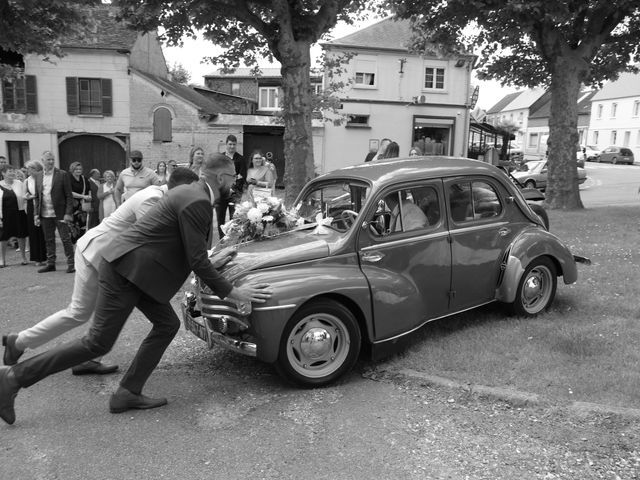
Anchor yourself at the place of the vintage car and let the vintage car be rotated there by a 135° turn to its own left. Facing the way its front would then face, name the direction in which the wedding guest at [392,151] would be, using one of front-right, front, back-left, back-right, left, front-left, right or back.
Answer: left

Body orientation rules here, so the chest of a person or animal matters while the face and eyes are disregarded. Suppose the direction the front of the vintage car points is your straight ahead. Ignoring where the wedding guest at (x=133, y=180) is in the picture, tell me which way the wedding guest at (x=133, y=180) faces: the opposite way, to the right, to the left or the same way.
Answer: to the left

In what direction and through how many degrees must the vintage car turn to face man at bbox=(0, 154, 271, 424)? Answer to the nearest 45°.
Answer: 0° — it already faces them

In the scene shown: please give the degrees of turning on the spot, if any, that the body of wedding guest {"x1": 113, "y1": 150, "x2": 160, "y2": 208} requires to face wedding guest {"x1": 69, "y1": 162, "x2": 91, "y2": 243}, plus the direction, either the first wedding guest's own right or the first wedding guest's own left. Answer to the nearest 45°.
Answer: approximately 135° to the first wedding guest's own right

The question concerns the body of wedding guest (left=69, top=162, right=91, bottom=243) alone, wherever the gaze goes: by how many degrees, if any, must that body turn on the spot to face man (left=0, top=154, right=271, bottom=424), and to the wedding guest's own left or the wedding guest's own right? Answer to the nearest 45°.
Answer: approximately 45° to the wedding guest's own right

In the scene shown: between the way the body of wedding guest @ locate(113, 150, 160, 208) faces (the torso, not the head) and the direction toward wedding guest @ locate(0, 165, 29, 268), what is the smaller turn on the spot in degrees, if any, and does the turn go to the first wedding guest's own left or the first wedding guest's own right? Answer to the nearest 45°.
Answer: approximately 135° to the first wedding guest's own right

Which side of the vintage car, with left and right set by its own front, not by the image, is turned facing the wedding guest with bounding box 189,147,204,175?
right

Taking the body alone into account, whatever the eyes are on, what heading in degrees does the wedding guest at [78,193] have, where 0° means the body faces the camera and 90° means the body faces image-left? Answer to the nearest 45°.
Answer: approximately 315°
